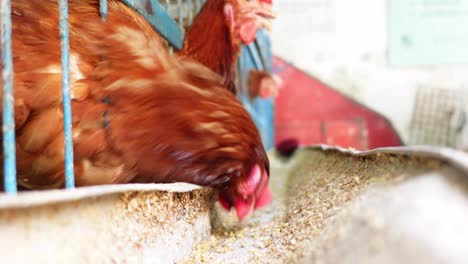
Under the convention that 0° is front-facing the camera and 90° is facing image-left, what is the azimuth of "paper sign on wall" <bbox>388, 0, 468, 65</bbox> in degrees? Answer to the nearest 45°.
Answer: approximately 0°

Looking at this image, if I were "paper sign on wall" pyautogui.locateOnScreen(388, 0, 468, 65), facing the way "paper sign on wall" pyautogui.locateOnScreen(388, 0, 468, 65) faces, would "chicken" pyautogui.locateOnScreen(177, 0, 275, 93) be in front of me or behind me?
in front

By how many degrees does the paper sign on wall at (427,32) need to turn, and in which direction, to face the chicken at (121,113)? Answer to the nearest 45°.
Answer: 0° — it already faces it

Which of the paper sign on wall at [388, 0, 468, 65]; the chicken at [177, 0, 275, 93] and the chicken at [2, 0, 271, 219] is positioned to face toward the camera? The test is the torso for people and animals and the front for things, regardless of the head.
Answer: the paper sign on wall

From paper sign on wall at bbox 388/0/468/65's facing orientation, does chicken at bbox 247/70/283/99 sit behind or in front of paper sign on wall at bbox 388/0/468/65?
in front

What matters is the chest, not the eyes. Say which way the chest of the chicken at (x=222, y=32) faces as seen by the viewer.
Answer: to the viewer's right

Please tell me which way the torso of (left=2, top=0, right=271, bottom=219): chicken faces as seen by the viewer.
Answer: to the viewer's right

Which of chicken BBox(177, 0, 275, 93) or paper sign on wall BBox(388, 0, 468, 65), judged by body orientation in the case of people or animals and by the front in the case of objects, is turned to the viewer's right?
the chicken

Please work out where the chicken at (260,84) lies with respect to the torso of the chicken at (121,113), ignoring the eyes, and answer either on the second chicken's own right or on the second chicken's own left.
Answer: on the second chicken's own left
